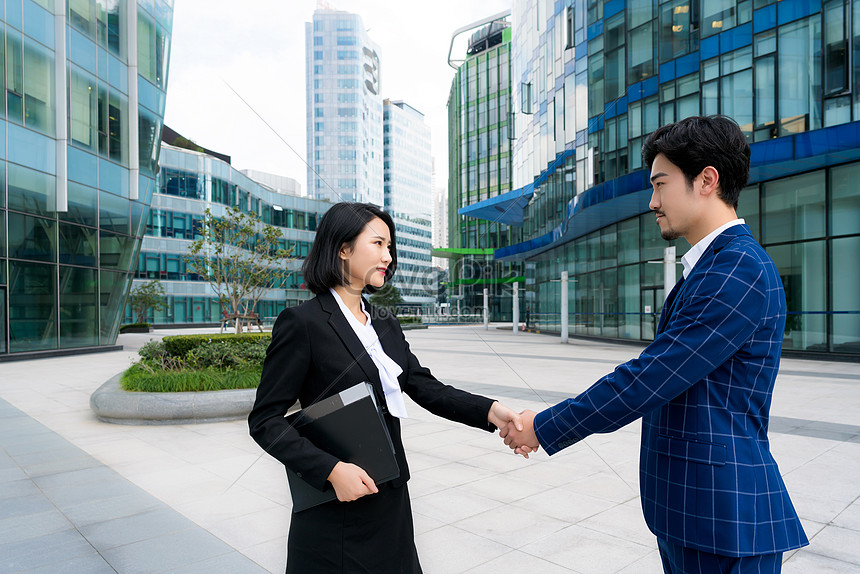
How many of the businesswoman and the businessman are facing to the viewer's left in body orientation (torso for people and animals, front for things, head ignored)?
1

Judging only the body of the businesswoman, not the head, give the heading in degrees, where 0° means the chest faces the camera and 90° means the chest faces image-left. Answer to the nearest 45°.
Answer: approximately 315°

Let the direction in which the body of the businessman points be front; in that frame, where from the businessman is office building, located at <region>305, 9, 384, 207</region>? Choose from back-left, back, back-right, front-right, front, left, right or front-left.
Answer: front-right

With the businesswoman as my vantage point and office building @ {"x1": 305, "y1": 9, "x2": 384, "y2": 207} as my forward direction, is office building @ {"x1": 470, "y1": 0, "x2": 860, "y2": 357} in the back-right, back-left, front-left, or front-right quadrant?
front-right

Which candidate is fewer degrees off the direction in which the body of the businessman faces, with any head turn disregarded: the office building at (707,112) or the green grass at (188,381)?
the green grass

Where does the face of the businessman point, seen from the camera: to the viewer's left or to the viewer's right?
to the viewer's left

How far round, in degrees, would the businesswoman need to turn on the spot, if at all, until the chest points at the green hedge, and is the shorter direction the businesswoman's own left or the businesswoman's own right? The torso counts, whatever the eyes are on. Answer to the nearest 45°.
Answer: approximately 135° to the businesswoman's own left

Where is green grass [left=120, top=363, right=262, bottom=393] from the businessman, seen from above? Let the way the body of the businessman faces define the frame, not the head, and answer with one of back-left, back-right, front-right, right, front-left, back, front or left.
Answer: front-right

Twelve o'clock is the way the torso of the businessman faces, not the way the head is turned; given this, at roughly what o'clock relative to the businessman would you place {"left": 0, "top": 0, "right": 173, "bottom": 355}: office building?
The office building is roughly at 1 o'clock from the businessman.

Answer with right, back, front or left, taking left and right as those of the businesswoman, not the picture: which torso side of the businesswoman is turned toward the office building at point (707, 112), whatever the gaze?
left

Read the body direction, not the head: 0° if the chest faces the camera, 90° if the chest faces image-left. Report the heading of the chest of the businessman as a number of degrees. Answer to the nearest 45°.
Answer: approximately 90°

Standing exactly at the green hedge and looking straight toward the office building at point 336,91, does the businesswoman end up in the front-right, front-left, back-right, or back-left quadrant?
back-right

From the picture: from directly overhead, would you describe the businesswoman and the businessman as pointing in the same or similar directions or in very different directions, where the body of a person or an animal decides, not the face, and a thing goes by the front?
very different directions

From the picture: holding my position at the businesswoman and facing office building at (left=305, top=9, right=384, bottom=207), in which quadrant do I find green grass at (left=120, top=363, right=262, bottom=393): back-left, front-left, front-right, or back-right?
front-left

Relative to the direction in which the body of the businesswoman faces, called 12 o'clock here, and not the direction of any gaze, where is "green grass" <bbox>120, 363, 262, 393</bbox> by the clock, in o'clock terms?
The green grass is roughly at 7 o'clock from the businesswoman.

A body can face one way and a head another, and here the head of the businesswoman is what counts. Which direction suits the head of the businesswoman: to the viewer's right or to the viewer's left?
to the viewer's right
